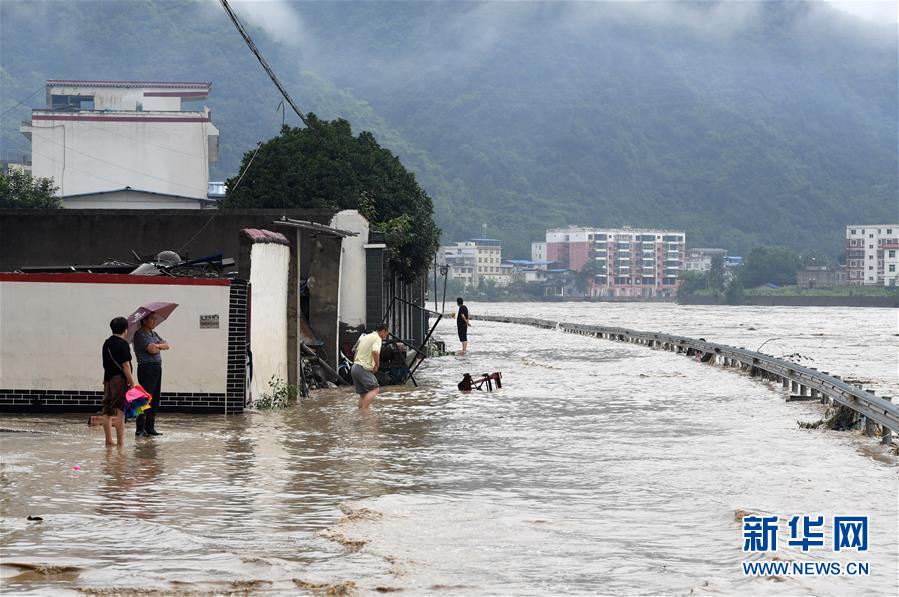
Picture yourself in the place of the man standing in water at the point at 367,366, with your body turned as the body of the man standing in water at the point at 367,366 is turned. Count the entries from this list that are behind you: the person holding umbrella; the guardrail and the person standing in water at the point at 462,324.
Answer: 1

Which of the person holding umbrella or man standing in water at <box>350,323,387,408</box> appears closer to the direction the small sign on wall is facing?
the person holding umbrella

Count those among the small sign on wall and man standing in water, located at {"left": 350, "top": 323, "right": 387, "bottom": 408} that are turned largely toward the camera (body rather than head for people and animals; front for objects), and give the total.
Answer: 1

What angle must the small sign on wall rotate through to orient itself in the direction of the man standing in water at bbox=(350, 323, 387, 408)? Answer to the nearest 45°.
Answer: approximately 90° to its left

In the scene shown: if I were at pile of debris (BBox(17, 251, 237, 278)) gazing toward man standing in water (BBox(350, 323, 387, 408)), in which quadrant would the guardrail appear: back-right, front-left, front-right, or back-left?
front-left

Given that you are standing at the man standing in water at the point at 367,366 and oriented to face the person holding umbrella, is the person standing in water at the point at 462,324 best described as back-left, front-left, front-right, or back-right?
back-right

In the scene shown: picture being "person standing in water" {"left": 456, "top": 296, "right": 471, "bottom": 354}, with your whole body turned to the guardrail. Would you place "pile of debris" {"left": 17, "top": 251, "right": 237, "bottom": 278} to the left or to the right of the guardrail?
right

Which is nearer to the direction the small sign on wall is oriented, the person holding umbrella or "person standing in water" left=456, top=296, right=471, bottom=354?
the person holding umbrella

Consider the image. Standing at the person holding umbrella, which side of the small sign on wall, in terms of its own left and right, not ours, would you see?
front

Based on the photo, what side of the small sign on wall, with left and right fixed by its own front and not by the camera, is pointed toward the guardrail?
left

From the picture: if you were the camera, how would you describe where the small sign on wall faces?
facing the viewer
